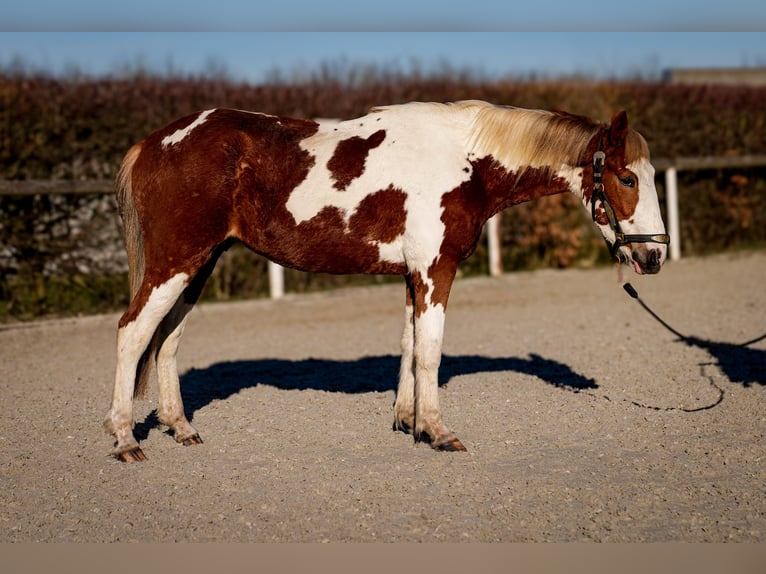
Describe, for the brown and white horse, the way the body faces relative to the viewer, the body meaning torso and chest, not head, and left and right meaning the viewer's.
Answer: facing to the right of the viewer
